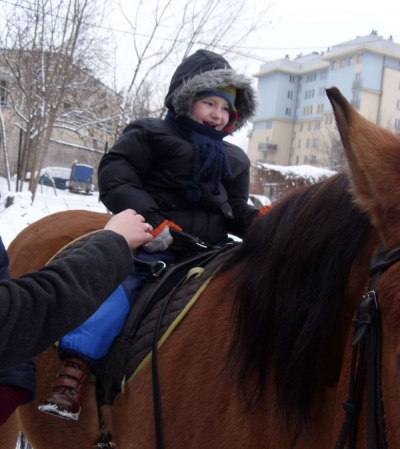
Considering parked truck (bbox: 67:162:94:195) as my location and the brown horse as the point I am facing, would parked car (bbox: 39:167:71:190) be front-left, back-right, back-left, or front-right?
back-right

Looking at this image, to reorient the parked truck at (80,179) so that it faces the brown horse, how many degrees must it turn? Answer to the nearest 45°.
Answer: approximately 180°

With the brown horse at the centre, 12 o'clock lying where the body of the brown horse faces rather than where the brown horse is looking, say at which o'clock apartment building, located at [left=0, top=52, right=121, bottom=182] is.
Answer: The apartment building is roughly at 7 o'clock from the brown horse.
